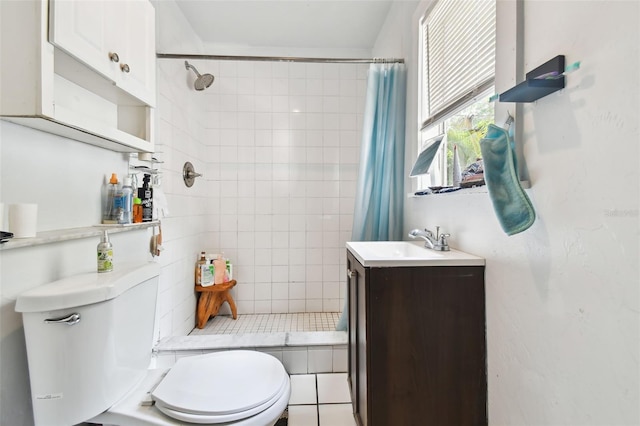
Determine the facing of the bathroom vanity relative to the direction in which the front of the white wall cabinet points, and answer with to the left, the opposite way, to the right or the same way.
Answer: the opposite way

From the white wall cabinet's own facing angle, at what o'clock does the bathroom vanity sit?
The bathroom vanity is roughly at 12 o'clock from the white wall cabinet.

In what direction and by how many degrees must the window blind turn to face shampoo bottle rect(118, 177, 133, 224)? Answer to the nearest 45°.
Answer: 0° — it already faces it

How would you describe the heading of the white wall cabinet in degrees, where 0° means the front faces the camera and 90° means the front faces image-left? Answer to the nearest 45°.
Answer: approximately 315°

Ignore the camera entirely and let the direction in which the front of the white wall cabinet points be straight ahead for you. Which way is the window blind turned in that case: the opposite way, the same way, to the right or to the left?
the opposite way

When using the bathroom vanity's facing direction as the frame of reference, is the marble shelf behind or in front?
in front

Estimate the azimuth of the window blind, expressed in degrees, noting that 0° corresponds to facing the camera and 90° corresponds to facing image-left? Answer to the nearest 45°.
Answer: approximately 45°

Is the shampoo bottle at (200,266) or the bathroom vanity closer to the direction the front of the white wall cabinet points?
the bathroom vanity

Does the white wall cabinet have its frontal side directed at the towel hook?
yes

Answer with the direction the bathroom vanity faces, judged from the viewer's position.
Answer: facing to the left of the viewer
